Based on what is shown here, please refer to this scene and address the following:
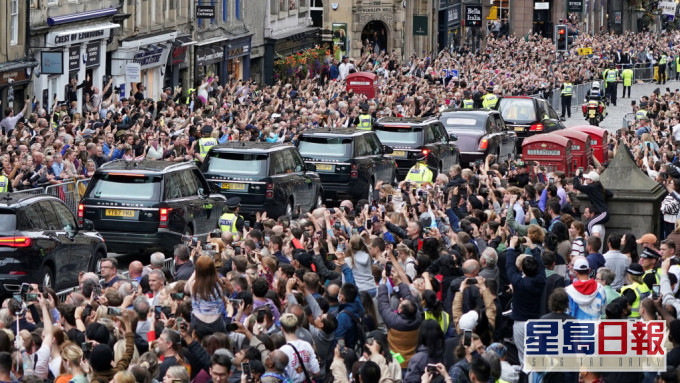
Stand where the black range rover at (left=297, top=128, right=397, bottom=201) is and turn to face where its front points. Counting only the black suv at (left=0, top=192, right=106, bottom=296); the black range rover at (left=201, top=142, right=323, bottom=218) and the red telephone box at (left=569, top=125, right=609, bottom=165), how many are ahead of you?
1

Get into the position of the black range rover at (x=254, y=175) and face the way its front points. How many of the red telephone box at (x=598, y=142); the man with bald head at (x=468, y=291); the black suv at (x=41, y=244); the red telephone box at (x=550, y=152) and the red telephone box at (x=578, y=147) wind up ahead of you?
3

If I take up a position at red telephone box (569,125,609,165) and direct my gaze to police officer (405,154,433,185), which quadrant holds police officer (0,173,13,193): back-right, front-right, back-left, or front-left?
front-right

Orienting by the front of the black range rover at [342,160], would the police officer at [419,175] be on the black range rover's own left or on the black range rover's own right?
on the black range rover's own right

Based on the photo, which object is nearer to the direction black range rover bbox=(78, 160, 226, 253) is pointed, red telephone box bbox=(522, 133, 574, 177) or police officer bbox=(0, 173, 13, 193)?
the red telephone box

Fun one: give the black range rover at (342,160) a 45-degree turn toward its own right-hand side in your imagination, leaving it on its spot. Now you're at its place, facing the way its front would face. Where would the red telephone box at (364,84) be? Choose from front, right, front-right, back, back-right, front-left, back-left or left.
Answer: left

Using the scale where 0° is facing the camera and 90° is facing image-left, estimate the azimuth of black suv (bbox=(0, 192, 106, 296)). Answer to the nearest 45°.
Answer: approximately 225°

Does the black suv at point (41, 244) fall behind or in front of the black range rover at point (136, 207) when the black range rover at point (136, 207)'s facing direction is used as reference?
behind

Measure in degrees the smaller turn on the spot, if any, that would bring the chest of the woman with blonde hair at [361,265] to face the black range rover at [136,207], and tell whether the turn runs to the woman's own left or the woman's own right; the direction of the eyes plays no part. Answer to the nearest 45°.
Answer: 0° — they already face it

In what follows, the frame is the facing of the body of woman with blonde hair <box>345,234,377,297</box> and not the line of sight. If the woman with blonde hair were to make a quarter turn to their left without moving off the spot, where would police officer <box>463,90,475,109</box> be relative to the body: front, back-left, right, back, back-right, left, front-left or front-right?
back-right

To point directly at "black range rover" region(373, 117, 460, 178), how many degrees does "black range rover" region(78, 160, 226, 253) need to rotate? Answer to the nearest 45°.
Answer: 0° — it already faces it

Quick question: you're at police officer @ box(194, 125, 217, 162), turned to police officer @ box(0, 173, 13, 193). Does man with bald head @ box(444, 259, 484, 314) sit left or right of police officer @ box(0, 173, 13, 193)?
left

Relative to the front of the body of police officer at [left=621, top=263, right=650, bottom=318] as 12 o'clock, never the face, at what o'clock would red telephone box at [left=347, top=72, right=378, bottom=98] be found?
The red telephone box is roughly at 1 o'clock from the police officer.
